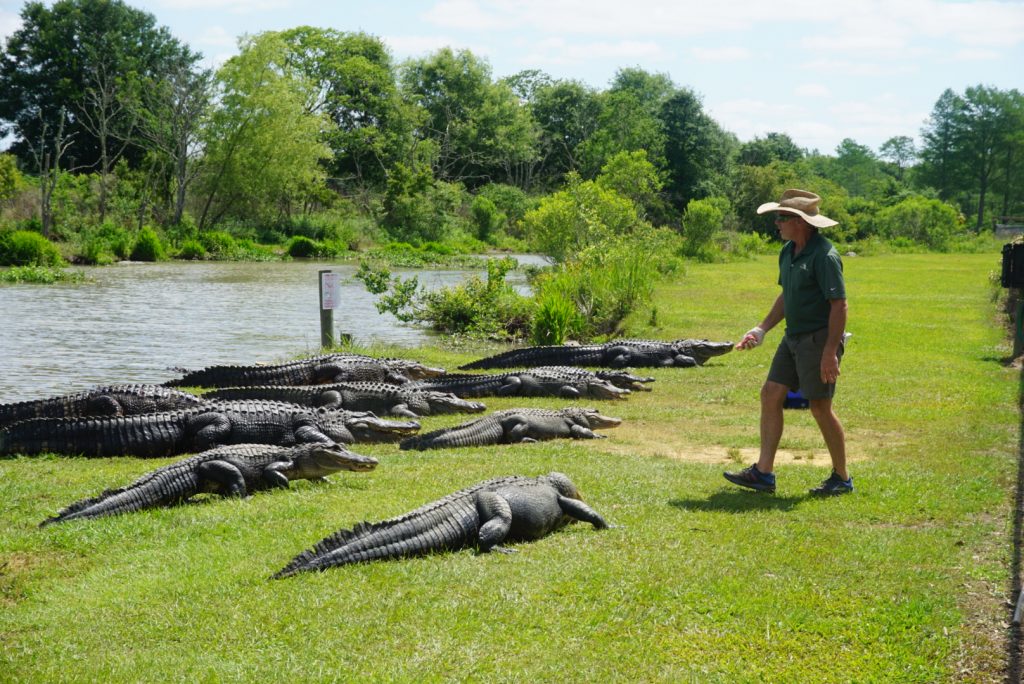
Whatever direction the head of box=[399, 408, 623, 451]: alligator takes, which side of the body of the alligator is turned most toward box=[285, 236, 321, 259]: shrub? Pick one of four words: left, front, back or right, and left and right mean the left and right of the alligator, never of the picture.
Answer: left

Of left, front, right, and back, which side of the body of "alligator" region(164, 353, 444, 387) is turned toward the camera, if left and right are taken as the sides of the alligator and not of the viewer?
right

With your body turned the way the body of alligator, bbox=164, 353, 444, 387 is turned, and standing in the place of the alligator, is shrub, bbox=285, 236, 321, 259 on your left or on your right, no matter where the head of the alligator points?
on your left

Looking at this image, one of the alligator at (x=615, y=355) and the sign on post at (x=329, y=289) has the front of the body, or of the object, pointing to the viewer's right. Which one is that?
the alligator

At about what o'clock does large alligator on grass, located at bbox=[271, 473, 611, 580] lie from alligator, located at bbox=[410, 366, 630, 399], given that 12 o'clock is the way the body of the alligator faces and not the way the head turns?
The large alligator on grass is roughly at 3 o'clock from the alligator.

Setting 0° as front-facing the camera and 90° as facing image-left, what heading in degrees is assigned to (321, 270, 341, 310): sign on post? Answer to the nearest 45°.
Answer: approximately 0°

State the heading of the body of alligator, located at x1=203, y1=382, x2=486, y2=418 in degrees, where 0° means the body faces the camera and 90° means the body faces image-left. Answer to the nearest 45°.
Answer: approximately 270°

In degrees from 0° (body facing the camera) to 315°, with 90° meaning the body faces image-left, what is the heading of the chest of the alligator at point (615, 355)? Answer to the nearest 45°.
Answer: approximately 270°

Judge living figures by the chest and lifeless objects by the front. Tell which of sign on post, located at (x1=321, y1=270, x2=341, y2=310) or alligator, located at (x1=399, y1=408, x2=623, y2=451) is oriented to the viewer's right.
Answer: the alligator

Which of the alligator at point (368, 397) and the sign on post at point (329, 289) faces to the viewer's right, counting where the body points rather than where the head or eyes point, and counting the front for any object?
the alligator

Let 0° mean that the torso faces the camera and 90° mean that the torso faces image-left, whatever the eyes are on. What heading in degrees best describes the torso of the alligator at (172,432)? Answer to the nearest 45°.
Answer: approximately 270°

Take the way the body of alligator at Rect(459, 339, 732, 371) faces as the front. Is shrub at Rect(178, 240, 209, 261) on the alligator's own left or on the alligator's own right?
on the alligator's own left
